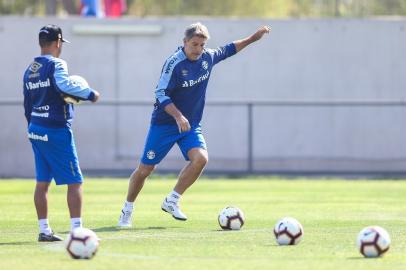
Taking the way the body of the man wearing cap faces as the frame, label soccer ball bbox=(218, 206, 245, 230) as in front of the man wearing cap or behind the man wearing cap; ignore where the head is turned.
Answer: in front

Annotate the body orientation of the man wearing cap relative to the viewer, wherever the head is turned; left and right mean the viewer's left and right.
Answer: facing away from the viewer and to the right of the viewer

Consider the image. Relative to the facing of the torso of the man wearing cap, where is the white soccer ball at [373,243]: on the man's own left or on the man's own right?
on the man's own right

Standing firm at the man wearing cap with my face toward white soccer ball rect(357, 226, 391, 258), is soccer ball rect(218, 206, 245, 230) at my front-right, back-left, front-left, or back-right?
front-left

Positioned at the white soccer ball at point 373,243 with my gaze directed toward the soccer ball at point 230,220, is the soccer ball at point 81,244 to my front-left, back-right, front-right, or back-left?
front-left

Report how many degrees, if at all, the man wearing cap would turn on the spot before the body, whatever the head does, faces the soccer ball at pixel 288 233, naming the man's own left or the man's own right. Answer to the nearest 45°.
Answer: approximately 45° to the man's own right

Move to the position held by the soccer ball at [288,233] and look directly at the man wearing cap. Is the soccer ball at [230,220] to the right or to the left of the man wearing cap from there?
right
